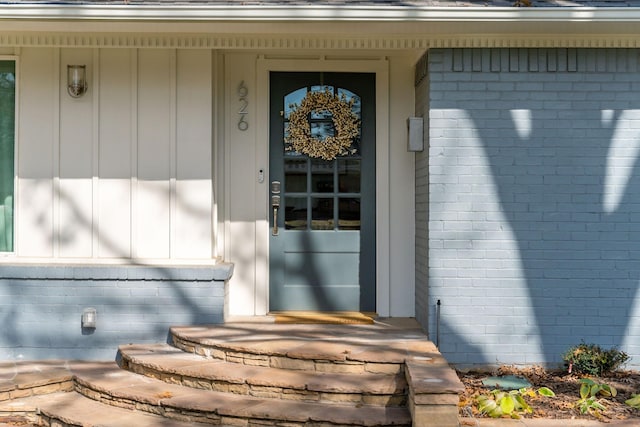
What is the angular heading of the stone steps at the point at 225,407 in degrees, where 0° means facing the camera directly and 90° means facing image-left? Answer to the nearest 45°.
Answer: approximately 0°

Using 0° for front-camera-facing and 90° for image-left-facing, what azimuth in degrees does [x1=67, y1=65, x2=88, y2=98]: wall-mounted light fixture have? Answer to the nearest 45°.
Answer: approximately 0°

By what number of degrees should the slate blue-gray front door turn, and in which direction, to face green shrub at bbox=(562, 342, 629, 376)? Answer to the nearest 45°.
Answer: approximately 45° to its left

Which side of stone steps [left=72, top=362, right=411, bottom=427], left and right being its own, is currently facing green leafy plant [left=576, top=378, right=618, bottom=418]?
left

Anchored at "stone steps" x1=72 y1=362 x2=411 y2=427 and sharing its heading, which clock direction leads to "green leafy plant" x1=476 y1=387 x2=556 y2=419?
The green leafy plant is roughly at 9 o'clock from the stone steps.
